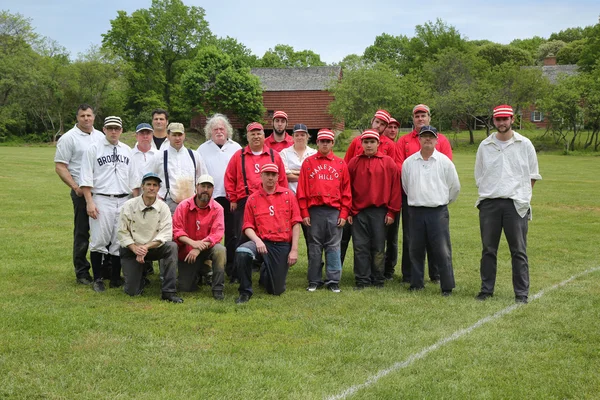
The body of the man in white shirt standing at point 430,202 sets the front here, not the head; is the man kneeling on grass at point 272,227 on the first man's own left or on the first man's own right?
on the first man's own right

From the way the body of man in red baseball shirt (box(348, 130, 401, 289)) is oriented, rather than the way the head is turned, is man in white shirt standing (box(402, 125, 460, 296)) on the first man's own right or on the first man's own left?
on the first man's own left

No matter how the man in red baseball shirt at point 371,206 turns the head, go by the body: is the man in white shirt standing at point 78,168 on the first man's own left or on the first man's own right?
on the first man's own right

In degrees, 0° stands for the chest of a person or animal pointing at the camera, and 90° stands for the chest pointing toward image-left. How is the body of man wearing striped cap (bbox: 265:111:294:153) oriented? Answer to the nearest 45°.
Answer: approximately 0°

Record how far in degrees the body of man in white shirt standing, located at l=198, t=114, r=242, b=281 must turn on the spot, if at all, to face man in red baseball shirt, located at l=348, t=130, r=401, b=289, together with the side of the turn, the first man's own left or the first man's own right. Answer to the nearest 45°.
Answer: approximately 45° to the first man's own left

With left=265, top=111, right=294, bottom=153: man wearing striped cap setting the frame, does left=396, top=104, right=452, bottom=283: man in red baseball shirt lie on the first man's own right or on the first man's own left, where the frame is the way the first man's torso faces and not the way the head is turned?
on the first man's own left

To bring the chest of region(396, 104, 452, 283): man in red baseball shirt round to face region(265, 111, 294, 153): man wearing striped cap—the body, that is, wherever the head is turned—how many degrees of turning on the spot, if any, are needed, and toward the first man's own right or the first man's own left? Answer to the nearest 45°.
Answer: approximately 90° to the first man's own right

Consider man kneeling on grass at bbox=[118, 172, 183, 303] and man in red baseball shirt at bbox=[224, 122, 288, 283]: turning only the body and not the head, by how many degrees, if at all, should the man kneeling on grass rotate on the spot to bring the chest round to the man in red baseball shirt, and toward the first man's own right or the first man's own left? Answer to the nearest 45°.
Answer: approximately 135° to the first man's own left
